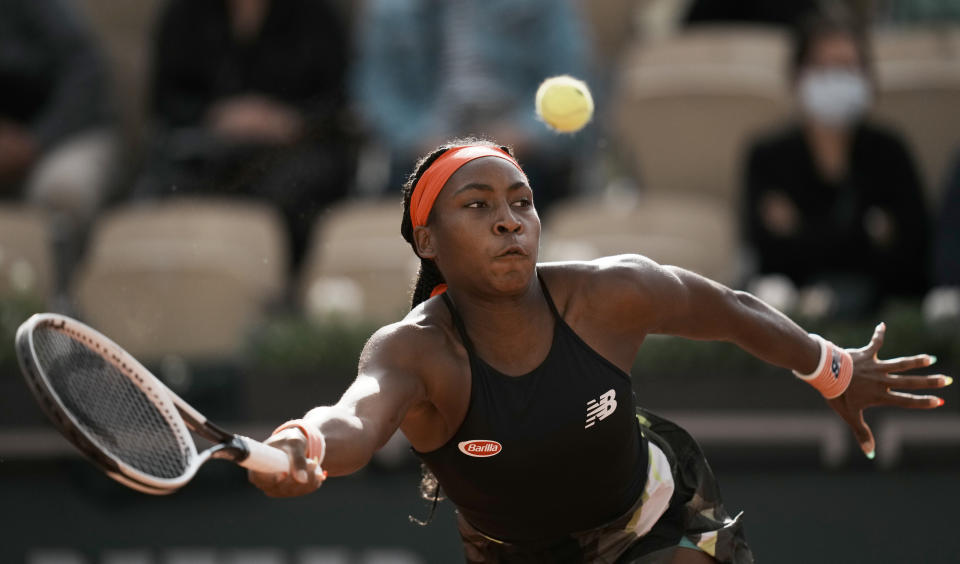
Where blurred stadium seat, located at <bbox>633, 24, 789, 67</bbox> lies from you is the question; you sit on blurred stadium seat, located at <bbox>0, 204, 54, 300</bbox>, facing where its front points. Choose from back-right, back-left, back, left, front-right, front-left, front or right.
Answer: left

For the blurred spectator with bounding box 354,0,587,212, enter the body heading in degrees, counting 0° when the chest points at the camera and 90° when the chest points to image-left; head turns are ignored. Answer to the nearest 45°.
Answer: approximately 0°

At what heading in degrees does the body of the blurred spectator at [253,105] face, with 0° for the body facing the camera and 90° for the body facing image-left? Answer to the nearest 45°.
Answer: approximately 0°

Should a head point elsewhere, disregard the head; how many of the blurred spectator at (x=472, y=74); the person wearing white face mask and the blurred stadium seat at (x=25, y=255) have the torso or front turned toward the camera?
3

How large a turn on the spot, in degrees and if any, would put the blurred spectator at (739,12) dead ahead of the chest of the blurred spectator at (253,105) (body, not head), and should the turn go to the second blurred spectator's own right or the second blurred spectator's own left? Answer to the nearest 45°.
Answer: approximately 90° to the second blurred spectator's own left

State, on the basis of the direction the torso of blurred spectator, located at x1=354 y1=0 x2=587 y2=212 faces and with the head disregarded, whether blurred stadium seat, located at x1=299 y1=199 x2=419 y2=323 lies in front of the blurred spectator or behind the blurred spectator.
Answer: in front

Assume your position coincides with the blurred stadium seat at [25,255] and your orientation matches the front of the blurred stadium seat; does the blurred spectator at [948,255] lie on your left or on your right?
on your left

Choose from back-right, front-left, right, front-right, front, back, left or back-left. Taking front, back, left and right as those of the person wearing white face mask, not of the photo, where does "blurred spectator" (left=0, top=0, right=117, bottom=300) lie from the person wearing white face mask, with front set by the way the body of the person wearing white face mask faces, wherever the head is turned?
right

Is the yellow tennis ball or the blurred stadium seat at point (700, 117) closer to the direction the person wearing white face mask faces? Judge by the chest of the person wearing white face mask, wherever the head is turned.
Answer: the yellow tennis ball

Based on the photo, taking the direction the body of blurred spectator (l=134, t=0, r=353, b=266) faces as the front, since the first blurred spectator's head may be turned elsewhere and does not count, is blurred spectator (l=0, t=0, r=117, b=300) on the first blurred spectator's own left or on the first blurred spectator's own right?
on the first blurred spectator's own right
